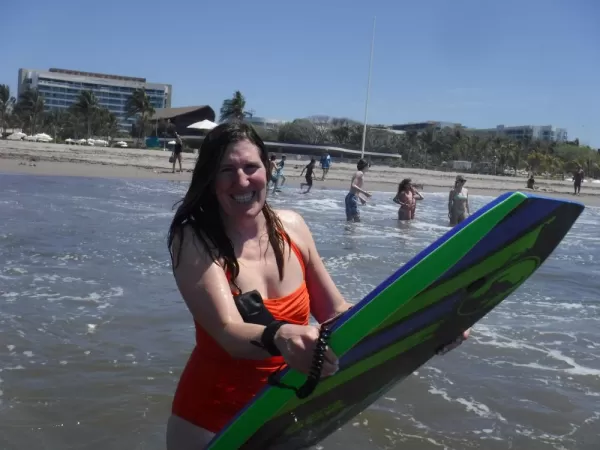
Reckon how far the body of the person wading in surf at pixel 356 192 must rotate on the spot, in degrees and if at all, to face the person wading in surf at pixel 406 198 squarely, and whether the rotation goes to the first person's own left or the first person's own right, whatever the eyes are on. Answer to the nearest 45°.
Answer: approximately 45° to the first person's own left

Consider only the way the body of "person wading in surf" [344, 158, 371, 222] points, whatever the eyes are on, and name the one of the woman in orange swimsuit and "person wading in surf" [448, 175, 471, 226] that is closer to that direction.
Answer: the person wading in surf

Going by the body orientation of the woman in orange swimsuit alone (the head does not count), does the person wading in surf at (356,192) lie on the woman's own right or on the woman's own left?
on the woman's own left

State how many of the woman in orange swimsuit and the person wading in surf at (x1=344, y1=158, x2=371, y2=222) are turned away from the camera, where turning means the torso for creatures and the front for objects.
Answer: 0

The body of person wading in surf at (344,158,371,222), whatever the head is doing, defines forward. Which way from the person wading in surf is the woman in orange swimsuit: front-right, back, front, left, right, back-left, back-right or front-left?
right

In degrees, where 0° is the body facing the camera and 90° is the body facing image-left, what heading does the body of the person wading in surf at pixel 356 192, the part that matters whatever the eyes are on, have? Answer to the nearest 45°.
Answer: approximately 270°

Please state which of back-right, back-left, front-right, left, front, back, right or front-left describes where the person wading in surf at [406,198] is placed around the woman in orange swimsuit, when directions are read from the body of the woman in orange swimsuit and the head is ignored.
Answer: back-left
